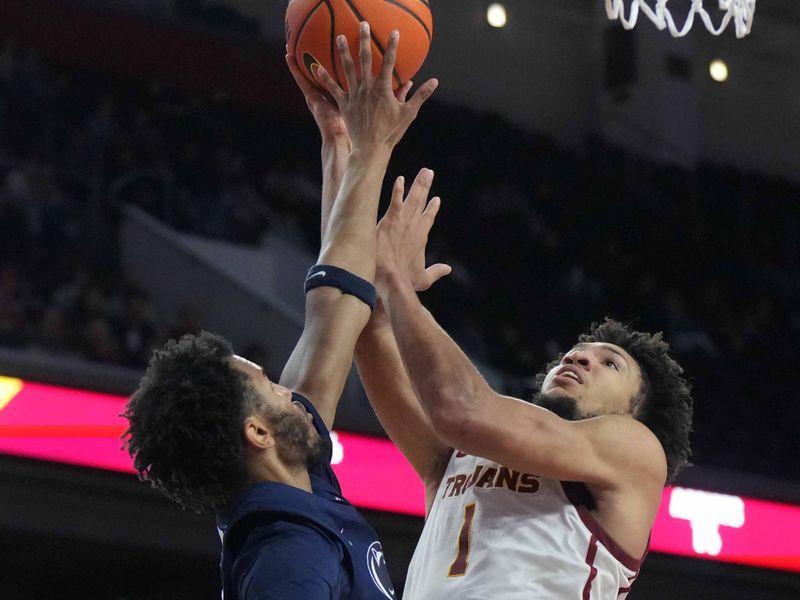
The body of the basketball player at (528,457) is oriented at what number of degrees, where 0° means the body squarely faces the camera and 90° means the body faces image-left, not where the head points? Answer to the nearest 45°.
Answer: approximately 45°

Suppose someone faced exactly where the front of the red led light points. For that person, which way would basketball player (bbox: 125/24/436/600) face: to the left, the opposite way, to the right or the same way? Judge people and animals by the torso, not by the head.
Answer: to the left

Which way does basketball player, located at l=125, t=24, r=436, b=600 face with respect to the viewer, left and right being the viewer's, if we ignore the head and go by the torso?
facing to the right of the viewer

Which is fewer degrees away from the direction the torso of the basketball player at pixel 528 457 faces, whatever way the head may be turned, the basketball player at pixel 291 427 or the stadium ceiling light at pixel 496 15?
the basketball player

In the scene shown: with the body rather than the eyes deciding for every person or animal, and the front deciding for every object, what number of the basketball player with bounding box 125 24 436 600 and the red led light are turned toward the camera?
1

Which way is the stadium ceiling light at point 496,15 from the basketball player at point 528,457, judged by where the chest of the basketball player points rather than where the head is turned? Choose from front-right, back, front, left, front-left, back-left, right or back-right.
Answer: back-right

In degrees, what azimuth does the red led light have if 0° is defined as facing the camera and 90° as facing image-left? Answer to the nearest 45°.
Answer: approximately 0°

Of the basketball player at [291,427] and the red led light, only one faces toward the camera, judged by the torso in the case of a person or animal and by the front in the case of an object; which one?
the red led light

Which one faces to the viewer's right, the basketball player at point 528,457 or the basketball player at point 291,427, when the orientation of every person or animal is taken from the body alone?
the basketball player at point 291,427

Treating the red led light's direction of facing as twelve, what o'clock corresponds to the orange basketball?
The orange basketball is roughly at 12 o'clock from the red led light.
